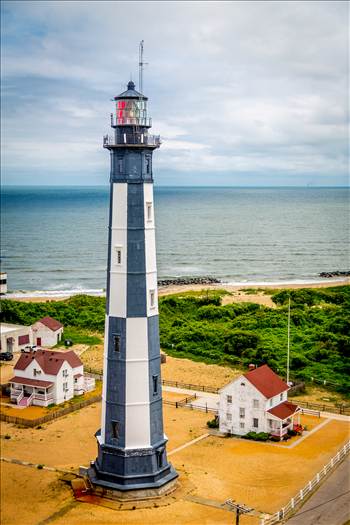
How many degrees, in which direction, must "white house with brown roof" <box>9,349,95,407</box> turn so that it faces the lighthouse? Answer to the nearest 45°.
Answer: approximately 45° to its left

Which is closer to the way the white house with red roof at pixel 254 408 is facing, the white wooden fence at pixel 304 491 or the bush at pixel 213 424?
the white wooden fence

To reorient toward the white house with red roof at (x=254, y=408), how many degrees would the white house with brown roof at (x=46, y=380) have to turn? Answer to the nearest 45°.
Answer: approximately 90° to its left

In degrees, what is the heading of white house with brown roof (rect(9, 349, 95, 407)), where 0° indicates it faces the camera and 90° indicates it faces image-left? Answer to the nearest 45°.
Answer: approximately 45°

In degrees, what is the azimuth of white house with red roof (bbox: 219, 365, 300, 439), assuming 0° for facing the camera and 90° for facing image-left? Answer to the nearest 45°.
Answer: approximately 315°

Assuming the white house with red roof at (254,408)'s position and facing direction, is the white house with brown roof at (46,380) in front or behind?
behind

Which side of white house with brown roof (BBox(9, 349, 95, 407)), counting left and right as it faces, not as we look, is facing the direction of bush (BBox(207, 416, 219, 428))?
left

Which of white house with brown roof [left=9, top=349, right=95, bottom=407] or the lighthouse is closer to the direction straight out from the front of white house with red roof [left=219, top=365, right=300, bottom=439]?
the lighthouse
